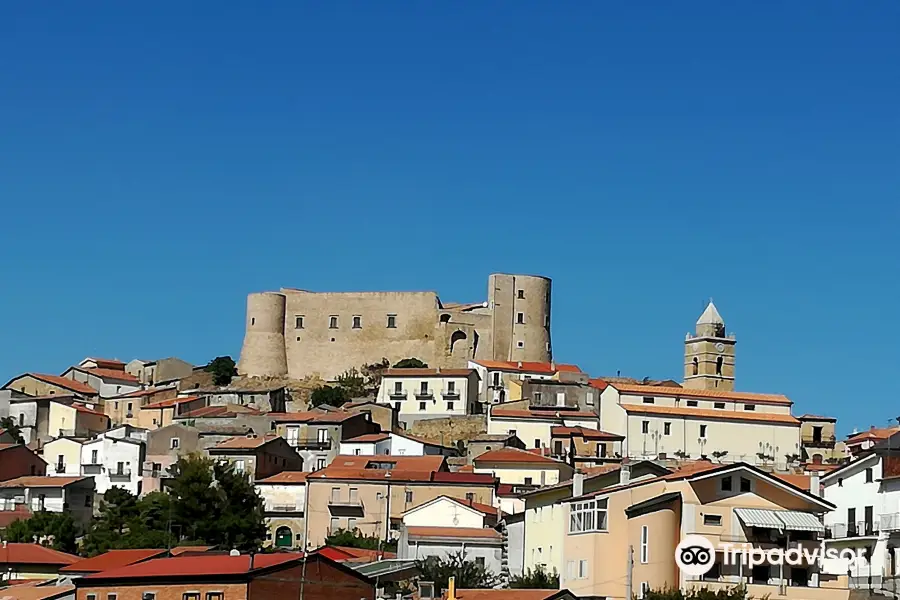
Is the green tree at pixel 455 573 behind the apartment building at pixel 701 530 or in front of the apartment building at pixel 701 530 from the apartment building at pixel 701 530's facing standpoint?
behind

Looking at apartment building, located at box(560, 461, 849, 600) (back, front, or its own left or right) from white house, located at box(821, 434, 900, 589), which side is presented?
left

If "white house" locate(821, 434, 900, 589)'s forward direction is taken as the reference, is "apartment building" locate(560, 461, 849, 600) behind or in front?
in front

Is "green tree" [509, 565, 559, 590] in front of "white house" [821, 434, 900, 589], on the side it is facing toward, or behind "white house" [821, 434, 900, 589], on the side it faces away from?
in front

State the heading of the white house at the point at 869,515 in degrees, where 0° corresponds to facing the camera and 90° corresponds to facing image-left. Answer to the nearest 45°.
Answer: approximately 45°

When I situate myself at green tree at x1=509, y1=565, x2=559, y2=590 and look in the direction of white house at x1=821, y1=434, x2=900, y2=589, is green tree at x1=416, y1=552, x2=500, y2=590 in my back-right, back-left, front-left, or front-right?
back-left

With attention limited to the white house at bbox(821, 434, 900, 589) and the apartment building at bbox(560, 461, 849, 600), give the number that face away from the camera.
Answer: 0

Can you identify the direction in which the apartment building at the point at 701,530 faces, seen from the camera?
facing the viewer and to the right of the viewer
